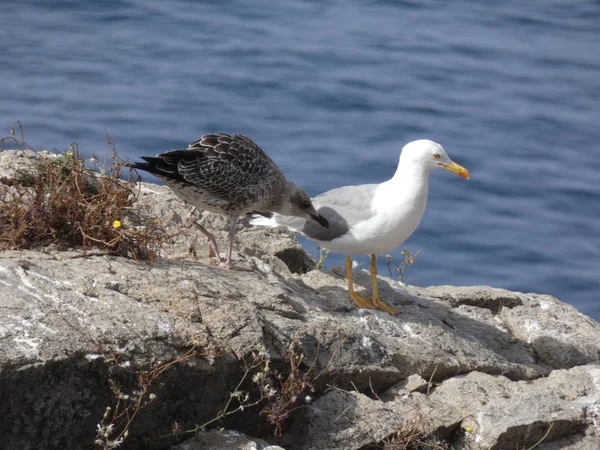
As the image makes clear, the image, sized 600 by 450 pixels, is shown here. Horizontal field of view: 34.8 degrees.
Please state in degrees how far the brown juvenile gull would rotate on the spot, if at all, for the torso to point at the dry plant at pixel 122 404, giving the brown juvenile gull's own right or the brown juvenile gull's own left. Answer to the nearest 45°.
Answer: approximately 90° to the brown juvenile gull's own right

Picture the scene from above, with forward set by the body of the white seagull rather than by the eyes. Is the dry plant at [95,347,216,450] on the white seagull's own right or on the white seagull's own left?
on the white seagull's own right

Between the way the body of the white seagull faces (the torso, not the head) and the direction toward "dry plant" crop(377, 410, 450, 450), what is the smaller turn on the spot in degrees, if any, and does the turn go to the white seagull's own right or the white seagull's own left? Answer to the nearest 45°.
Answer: approximately 90° to the white seagull's own right

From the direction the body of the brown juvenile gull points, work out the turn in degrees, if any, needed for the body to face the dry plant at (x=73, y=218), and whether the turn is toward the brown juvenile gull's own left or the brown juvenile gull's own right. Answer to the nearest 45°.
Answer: approximately 135° to the brown juvenile gull's own right

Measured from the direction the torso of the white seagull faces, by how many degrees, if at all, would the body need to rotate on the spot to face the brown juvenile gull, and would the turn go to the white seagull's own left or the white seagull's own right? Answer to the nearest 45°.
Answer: approximately 180°

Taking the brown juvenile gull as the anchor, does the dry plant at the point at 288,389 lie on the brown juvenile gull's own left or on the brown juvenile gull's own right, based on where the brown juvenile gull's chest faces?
on the brown juvenile gull's own right

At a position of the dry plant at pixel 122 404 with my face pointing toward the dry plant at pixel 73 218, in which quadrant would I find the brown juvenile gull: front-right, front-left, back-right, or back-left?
front-right

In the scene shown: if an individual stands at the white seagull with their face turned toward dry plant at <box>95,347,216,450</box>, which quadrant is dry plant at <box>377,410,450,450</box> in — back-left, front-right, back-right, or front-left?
front-left

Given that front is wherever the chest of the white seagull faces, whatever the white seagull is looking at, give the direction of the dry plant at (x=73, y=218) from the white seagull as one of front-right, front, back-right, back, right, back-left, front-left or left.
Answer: back-right

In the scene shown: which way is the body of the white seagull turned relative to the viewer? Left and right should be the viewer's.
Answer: facing to the right of the viewer

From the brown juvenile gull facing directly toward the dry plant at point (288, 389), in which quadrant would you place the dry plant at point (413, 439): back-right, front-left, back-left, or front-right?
front-left

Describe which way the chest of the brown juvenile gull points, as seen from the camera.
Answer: to the viewer's right

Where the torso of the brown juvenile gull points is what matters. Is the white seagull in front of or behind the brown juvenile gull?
in front

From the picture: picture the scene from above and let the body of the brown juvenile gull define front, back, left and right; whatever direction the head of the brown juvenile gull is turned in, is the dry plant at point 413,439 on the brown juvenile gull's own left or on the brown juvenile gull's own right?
on the brown juvenile gull's own right
